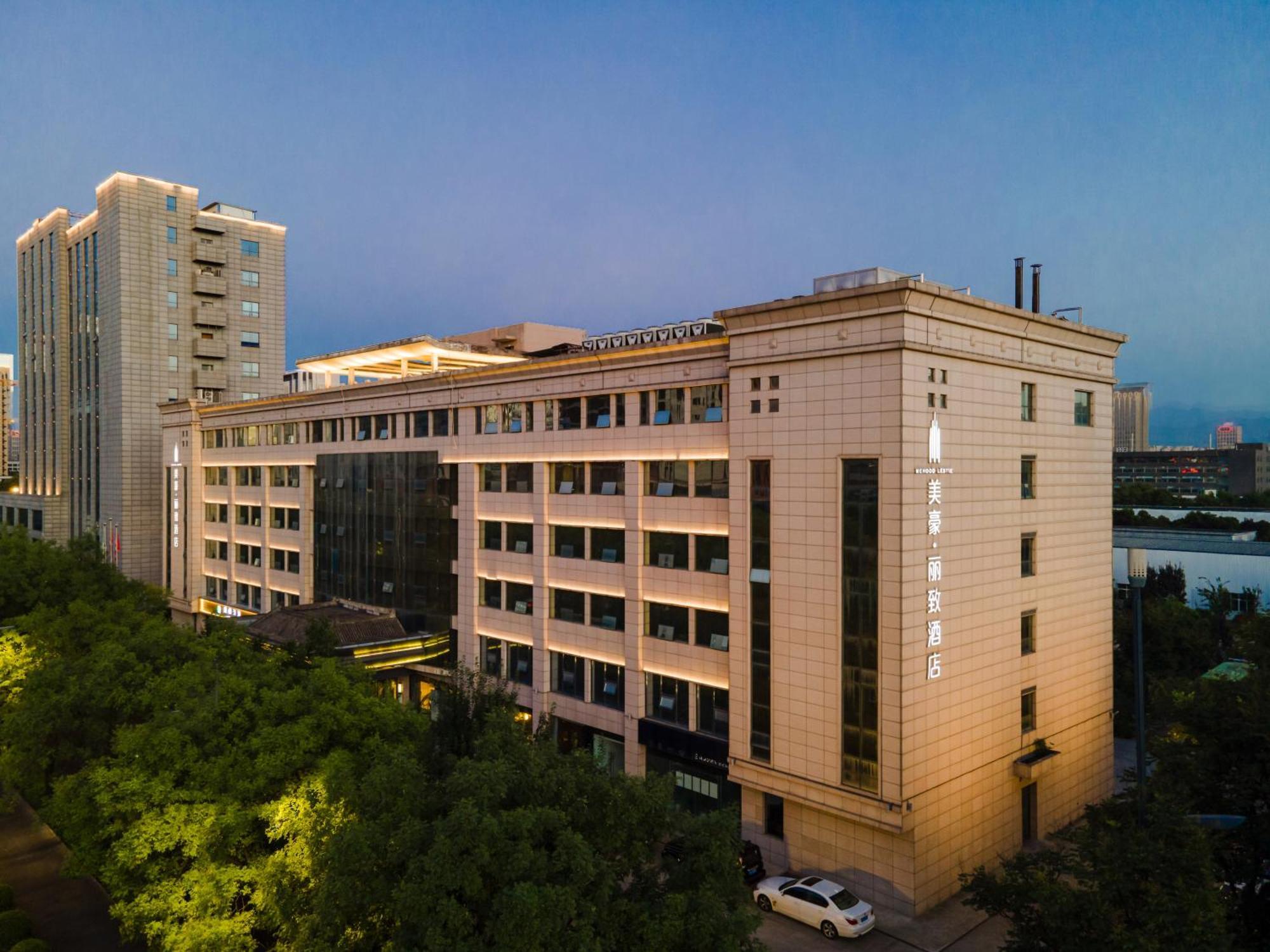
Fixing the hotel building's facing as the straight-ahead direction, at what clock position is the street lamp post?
The street lamp post is roughly at 10 o'clock from the hotel building.

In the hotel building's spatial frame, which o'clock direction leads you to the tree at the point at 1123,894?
The tree is roughly at 10 o'clock from the hotel building.

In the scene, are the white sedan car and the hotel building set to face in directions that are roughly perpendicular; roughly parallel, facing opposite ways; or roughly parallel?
roughly perpendicular

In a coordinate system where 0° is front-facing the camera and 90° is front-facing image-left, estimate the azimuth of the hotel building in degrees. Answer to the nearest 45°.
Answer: approximately 45°
